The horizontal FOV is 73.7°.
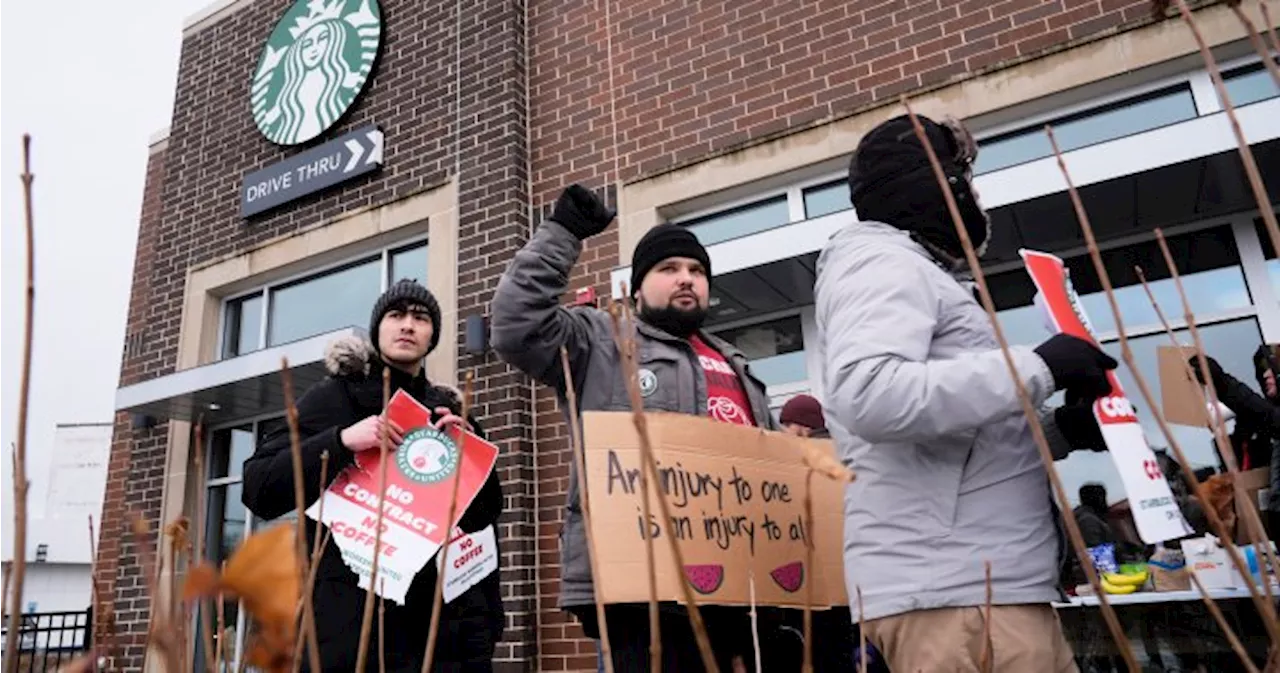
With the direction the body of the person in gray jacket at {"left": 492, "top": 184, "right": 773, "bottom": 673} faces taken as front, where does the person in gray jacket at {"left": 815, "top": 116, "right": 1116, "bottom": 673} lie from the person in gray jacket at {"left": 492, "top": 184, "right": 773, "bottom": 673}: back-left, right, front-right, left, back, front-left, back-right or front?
front

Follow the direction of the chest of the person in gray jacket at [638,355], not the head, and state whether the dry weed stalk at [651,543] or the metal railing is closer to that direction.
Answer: the dry weed stalk

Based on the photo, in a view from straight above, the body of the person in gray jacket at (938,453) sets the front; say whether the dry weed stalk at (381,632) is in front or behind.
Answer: behind

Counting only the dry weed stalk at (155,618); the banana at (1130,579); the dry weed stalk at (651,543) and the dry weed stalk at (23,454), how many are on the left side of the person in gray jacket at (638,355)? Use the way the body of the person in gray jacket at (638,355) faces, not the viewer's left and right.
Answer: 1

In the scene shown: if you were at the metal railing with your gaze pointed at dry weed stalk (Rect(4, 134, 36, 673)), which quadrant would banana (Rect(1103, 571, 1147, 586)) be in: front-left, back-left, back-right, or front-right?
front-left

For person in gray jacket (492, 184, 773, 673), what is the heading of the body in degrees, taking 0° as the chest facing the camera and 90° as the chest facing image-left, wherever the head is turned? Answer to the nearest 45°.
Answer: approximately 315°

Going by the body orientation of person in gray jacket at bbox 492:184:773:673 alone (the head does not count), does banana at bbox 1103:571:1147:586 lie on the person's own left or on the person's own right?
on the person's own left

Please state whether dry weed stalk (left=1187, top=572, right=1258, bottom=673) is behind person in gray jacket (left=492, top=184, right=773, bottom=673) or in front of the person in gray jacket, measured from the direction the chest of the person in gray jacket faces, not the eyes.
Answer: in front

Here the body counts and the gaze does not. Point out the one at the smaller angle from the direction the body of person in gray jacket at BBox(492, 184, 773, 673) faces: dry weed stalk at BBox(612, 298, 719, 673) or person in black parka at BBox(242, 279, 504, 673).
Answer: the dry weed stalk

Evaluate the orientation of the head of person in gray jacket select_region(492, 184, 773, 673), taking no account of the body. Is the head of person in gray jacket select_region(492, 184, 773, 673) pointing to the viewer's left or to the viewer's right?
to the viewer's right

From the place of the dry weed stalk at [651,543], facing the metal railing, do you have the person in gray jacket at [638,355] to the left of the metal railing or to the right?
right
